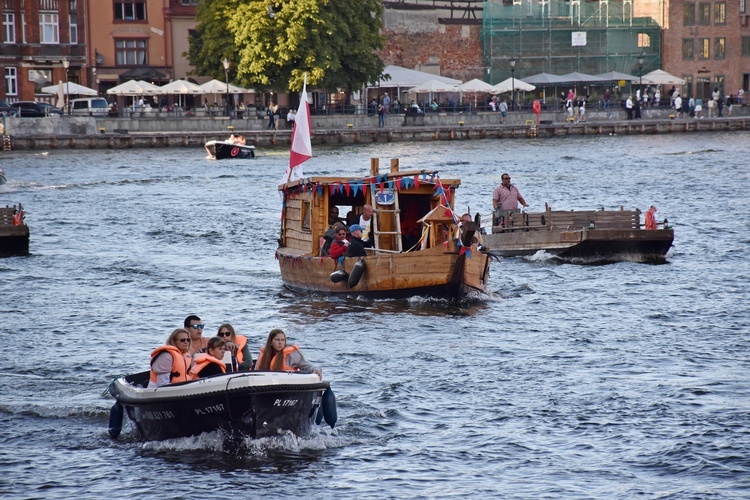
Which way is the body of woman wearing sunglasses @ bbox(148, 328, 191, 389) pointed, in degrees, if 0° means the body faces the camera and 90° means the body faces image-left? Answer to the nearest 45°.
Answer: approximately 315°

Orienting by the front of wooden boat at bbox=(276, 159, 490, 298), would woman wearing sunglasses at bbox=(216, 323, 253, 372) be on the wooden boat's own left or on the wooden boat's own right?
on the wooden boat's own right

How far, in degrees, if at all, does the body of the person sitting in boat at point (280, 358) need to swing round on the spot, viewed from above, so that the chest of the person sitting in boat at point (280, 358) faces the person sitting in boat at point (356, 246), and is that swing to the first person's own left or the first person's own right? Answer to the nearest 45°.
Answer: approximately 135° to the first person's own right

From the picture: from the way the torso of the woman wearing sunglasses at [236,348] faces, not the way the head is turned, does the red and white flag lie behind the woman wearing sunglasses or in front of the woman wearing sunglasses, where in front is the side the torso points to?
behind

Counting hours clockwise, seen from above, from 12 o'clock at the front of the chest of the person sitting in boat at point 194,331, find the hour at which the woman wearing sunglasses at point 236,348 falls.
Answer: The woman wearing sunglasses is roughly at 11 o'clock from the person sitting in boat.

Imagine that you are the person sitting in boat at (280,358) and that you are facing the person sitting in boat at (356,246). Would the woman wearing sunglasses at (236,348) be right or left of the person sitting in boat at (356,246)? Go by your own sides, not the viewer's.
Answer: left

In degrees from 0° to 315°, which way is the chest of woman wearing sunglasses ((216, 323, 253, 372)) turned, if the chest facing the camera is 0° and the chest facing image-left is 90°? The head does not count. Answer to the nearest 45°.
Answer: approximately 45°

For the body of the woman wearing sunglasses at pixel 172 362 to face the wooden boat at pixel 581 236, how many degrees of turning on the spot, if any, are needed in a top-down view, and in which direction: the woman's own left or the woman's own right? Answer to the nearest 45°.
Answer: approximately 90° to the woman's own left

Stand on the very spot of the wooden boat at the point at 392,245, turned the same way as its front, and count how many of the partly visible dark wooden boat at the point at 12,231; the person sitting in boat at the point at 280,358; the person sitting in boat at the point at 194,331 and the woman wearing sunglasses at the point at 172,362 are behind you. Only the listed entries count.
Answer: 1
